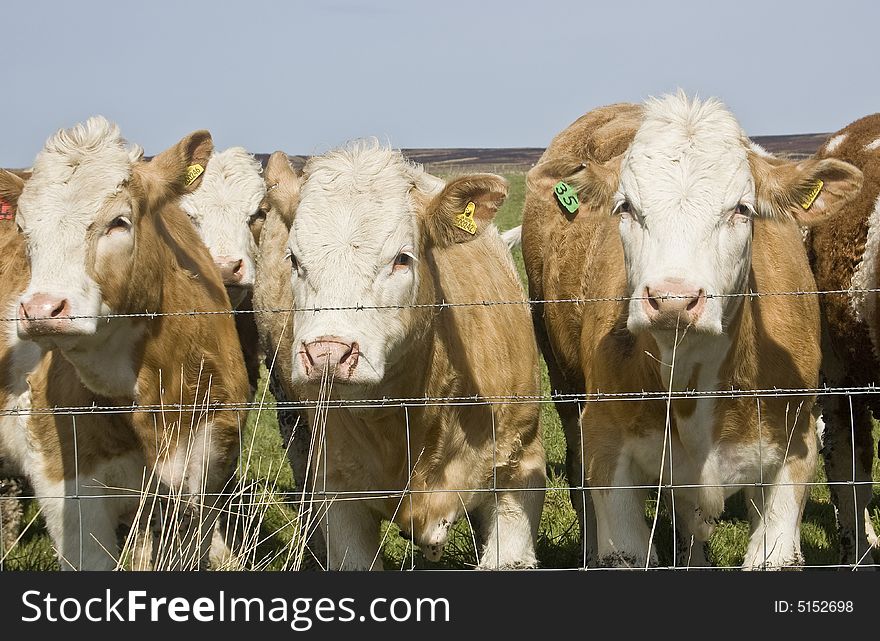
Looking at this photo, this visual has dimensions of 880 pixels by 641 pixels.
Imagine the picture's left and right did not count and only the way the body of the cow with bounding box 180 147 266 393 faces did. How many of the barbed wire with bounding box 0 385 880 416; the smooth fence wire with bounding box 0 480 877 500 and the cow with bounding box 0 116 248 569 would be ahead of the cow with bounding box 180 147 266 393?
3

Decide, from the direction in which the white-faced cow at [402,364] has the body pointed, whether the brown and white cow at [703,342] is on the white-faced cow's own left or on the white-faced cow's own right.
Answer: on the white-faced cow's own left

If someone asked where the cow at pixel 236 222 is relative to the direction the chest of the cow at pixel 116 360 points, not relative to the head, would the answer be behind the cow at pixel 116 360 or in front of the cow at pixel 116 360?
behind

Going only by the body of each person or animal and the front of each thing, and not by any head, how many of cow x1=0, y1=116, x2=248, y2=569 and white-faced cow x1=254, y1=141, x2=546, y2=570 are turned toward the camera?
2

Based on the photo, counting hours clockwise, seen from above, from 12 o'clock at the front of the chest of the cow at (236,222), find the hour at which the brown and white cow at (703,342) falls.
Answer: The brown and white cow is roughly at 11 o'clock from the cow.

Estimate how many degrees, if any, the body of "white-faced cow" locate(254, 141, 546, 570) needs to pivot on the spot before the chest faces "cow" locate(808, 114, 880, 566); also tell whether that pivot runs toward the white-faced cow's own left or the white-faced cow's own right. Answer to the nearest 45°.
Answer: approximately 135° to the white-faced cow's own left

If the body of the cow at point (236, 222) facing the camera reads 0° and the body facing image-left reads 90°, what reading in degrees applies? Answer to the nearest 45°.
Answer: approximately 0°
